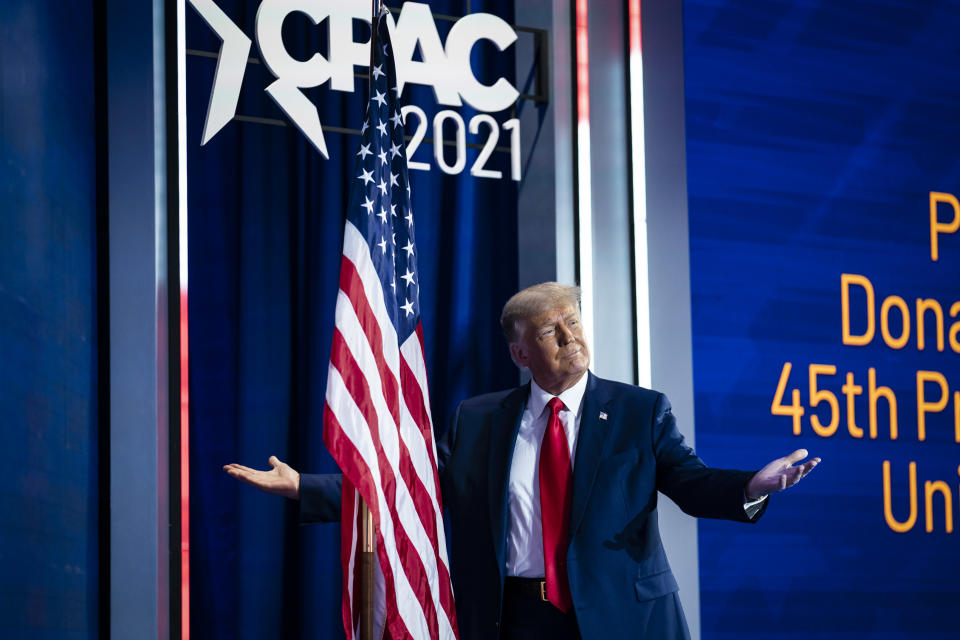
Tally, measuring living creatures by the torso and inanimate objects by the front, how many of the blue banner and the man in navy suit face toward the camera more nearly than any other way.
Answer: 2

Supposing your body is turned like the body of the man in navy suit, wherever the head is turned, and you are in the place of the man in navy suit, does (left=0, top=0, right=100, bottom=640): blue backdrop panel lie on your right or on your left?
on your right

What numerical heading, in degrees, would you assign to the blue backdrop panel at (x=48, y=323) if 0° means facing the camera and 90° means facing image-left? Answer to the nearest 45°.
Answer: approximately 0°

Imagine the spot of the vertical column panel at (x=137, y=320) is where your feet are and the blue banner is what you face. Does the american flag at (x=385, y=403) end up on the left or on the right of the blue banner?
right

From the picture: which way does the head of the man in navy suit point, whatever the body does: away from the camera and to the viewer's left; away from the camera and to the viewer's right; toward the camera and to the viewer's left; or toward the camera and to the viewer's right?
toward the camera and to the viewer's right

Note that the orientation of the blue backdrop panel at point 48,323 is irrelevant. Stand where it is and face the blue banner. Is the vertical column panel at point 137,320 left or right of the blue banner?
left

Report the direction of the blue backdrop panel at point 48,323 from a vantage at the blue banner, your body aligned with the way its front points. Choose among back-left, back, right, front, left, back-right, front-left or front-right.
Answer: front-right

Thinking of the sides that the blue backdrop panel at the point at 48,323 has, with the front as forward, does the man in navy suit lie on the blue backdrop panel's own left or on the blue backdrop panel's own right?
on the blue backdrop panel's own left

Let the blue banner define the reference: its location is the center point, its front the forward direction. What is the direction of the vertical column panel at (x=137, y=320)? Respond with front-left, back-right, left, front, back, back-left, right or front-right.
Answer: front-right

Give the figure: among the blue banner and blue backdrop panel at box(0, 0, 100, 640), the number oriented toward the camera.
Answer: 2

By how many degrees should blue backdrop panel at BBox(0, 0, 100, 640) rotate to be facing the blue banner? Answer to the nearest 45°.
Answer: approximately 90° to its left
